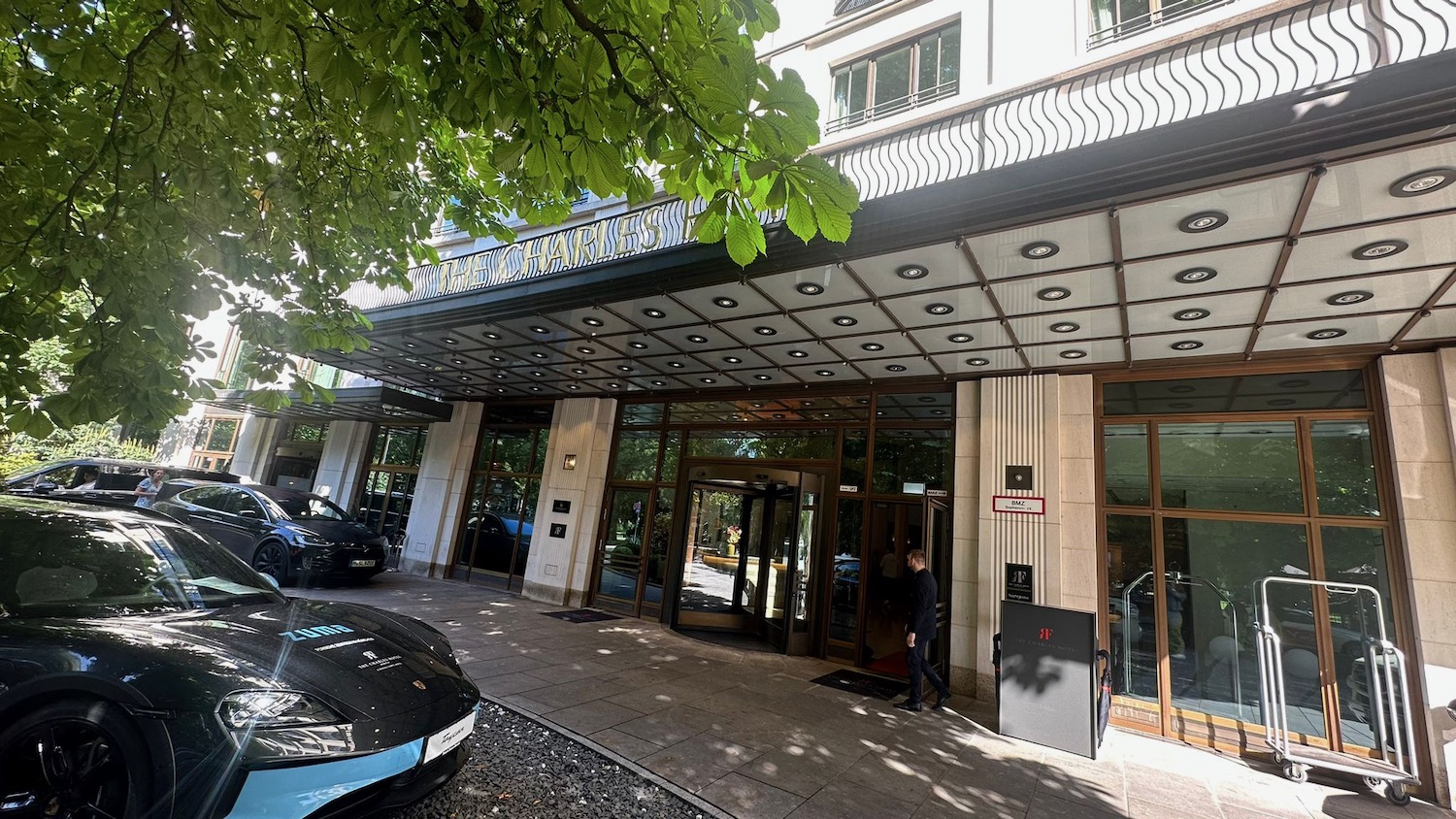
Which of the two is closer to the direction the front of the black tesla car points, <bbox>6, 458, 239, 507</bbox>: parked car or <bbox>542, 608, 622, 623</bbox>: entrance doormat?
the entrance doormat

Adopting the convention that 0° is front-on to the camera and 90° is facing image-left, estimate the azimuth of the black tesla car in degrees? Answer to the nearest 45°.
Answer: approximately 315°

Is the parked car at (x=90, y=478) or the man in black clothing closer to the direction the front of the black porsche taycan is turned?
the man in black clothing

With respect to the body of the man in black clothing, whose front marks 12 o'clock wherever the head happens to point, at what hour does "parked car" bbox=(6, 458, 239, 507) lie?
The parked car is roughly at 12 o'clock from the man in black clothing.

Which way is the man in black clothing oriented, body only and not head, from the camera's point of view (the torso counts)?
to the viewer's left

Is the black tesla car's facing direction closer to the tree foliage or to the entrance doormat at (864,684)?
the entrance doormat

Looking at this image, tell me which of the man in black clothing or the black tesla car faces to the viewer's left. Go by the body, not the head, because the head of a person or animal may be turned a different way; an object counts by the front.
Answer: the man in black clothing

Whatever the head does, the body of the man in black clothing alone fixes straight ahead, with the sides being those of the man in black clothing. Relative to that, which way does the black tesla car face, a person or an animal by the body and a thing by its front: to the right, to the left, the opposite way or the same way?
the opposite way

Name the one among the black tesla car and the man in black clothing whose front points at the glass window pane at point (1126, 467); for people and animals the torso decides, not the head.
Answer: the black tesla car

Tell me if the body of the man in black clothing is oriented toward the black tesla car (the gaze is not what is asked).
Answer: yes
